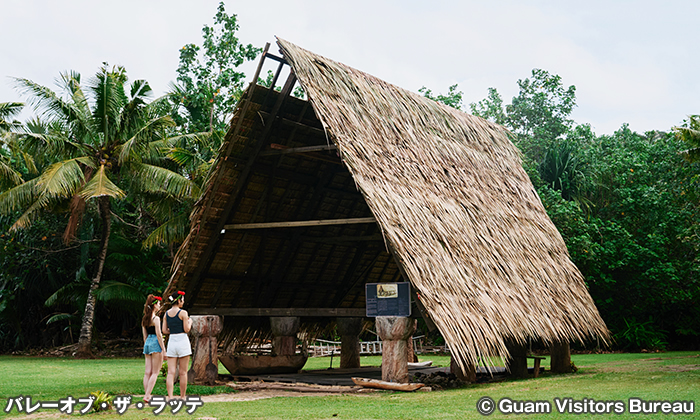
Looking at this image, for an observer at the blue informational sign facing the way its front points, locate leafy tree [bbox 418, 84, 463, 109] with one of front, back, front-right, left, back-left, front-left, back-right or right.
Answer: back

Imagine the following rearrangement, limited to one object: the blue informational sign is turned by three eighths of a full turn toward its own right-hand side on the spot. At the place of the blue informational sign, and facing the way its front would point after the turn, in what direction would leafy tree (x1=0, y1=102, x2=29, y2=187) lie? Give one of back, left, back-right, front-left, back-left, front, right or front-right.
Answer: front

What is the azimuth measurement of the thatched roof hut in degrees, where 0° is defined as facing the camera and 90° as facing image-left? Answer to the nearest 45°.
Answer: approximately 45°

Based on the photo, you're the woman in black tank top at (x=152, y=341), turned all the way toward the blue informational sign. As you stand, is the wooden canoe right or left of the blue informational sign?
left

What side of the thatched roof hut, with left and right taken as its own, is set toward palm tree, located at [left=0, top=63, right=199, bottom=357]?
right

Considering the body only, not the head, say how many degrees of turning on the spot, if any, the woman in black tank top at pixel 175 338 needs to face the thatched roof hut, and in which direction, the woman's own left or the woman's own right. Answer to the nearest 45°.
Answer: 0° — they already face it

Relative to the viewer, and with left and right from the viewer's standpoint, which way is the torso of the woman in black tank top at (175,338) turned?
facing away from the viewer and to the right of the viewer

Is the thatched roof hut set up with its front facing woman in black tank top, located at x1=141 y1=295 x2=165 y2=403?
yes

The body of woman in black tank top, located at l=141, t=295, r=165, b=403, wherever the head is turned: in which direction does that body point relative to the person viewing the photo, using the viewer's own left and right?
facing away from the viewer and to the right of the viewer

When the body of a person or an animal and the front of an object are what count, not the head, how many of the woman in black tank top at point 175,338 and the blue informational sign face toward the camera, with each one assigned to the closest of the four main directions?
1

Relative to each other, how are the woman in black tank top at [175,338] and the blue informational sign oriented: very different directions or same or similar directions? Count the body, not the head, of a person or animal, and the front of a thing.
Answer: very different directions

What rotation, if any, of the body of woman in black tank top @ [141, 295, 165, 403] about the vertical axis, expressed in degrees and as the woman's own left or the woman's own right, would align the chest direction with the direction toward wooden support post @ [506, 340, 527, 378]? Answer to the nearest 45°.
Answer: approximately 45° to the woman's own right
